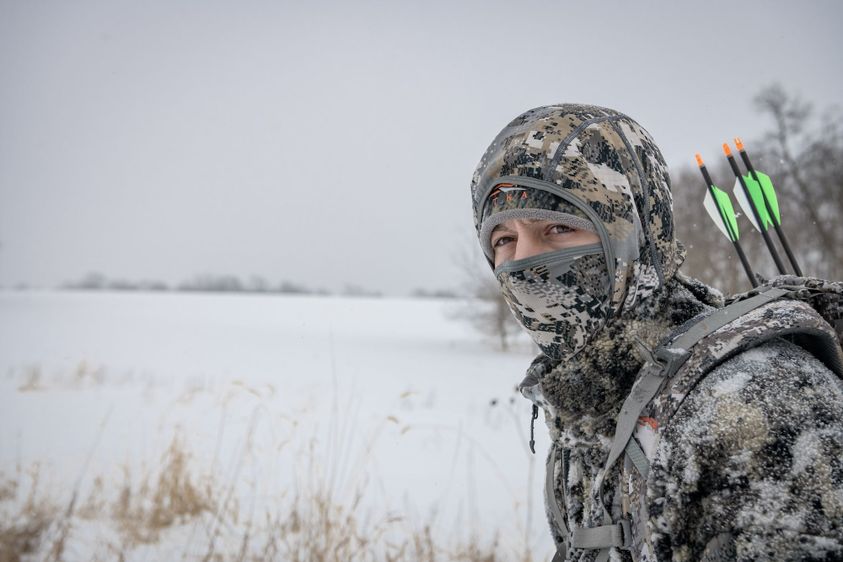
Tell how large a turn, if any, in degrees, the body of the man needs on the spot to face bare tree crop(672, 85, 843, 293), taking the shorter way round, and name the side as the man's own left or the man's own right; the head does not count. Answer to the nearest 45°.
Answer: approximately 135° to the man's own right

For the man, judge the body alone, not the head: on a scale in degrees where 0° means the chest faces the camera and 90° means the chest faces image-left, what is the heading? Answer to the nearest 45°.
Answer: approximately 45°
